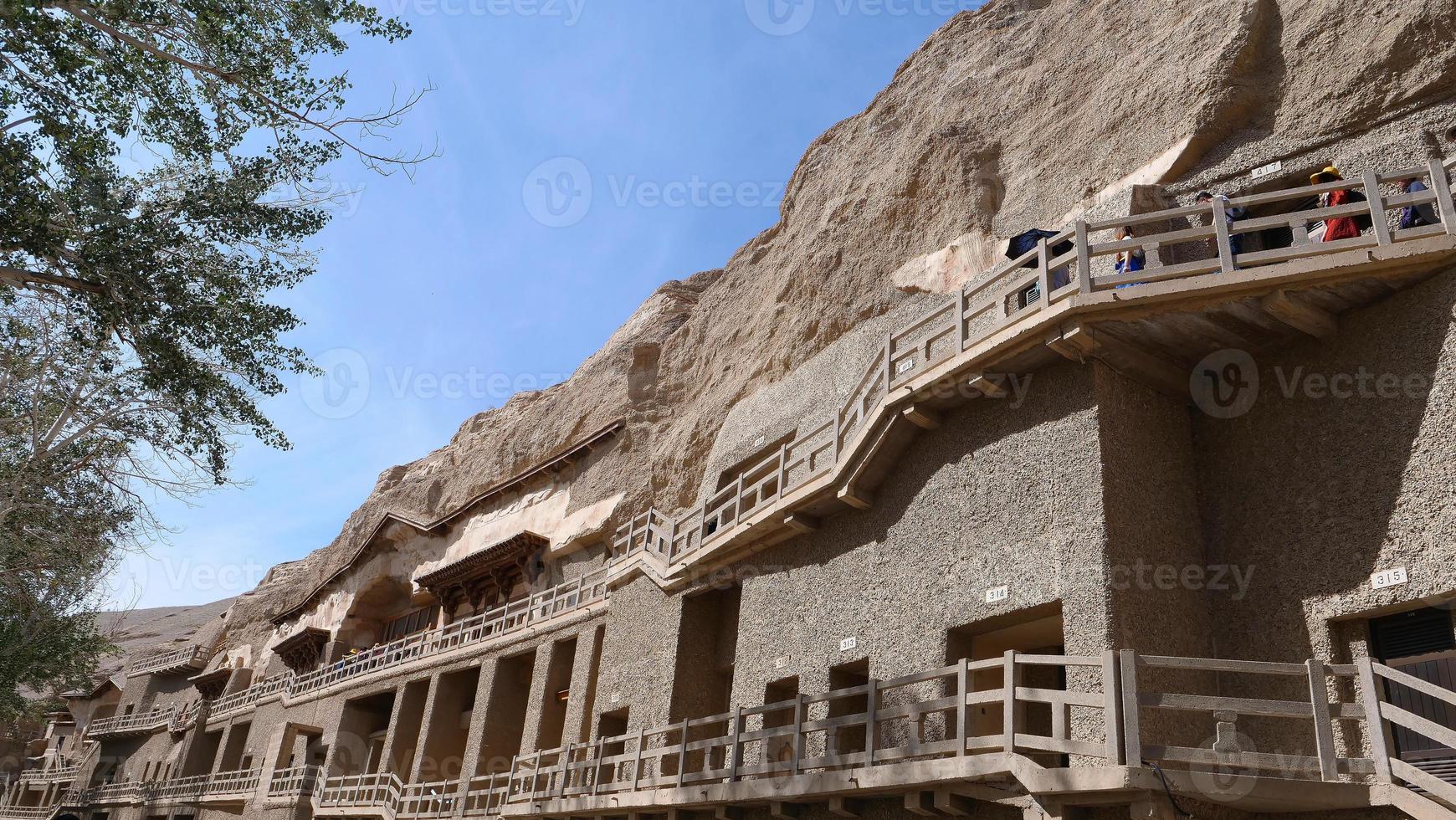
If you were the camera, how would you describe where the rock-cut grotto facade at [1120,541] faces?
facing the viewer and to the left of the viewer

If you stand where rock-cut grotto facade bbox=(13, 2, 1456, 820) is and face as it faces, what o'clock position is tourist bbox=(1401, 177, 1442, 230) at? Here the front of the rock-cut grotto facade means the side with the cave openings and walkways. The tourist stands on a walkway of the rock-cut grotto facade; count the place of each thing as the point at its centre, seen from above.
The tourist is roughly at 9 o'clock from the rock-cut grotto facade.
